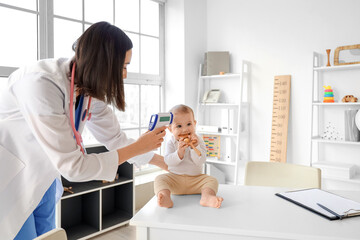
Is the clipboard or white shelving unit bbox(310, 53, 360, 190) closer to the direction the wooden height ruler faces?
the clipboard

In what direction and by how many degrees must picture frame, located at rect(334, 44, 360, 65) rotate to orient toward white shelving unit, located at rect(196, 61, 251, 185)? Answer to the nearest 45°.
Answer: approximately 45° to its right

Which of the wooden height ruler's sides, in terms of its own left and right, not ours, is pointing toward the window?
right

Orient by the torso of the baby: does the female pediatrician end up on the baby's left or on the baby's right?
on the baby's right

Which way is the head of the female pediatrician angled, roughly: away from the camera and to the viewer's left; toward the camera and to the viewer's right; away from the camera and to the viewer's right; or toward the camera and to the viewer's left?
away from the camera and to the viewer's right

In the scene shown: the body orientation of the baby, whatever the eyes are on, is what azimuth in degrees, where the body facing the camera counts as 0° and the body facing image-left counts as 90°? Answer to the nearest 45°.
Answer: approximately 0°

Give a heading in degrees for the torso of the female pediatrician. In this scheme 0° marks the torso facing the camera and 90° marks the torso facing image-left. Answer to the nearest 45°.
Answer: approximately 270°

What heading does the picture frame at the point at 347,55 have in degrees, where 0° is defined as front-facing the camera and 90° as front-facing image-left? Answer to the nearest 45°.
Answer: approximately 45°
